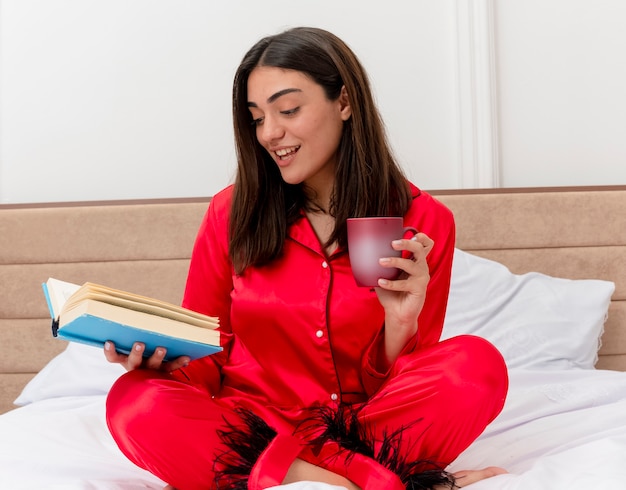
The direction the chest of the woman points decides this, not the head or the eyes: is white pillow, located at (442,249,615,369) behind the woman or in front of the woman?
behind

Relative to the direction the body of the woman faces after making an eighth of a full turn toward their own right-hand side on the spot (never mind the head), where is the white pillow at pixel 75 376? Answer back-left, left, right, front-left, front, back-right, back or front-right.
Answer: right

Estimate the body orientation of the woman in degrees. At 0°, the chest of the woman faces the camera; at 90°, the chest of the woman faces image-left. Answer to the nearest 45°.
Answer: approximately 0°

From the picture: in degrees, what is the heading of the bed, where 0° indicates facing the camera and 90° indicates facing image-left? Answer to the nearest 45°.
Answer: approximately 0°
